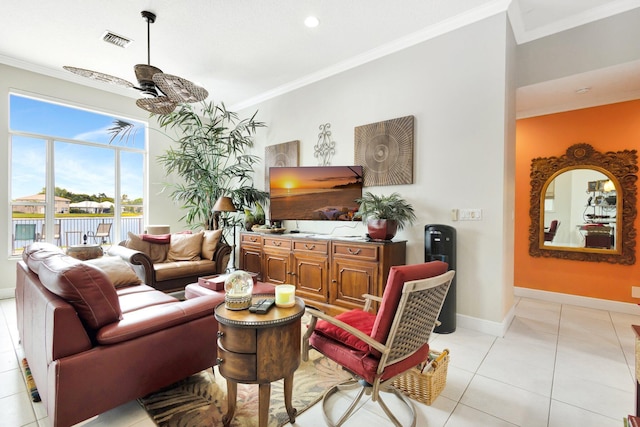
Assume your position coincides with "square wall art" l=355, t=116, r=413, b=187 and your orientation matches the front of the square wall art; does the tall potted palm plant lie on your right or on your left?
on your right

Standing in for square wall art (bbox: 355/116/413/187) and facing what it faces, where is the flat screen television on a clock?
The flat screen television is roughly at 2 o'clock from the square wall art.

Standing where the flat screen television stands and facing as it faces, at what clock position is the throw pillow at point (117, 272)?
The throw pillow is roughly at 2 o'clock from the flat screen television.

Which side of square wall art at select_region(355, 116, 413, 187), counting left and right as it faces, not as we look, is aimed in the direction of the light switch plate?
left

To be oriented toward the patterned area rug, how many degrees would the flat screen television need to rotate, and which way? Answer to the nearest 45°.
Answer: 0° — it already faces it

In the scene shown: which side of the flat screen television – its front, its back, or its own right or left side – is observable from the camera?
front

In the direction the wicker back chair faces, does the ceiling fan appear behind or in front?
in front

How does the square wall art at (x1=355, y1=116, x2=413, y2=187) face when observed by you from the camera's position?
facing the viewer and to the left of the viewer

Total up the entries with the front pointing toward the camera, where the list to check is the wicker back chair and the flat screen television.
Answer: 1

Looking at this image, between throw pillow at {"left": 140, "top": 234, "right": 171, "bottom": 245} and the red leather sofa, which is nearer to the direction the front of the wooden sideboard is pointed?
the red leather sofa
